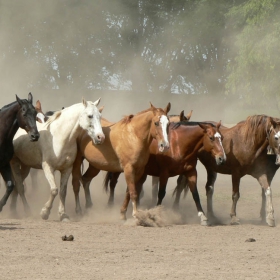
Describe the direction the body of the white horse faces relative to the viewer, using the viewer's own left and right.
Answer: facing the viewer and to the right of the viewer

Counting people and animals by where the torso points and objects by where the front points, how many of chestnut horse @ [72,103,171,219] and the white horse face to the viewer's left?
0

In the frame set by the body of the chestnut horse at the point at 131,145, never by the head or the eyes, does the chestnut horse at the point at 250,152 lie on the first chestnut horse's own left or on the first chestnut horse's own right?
on the first chestnut horse's own left

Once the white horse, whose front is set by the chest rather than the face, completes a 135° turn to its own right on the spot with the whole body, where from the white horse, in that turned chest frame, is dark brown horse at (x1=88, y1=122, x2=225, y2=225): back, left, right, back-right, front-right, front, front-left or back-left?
back

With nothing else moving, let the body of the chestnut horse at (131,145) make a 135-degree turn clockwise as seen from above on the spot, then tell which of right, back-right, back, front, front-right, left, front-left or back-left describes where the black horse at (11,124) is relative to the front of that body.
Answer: front

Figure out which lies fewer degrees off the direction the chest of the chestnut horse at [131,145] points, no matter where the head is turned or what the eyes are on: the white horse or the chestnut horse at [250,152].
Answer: the chestnut horse at [250,152]

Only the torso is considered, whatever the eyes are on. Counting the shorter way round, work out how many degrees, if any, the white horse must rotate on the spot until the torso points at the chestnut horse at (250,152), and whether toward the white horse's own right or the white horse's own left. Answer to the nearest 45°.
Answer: approximately 45° to the white horse's own left

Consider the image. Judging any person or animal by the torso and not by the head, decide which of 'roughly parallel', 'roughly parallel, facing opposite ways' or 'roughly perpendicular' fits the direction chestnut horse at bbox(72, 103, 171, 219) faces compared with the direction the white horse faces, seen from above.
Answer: roughly parallel
